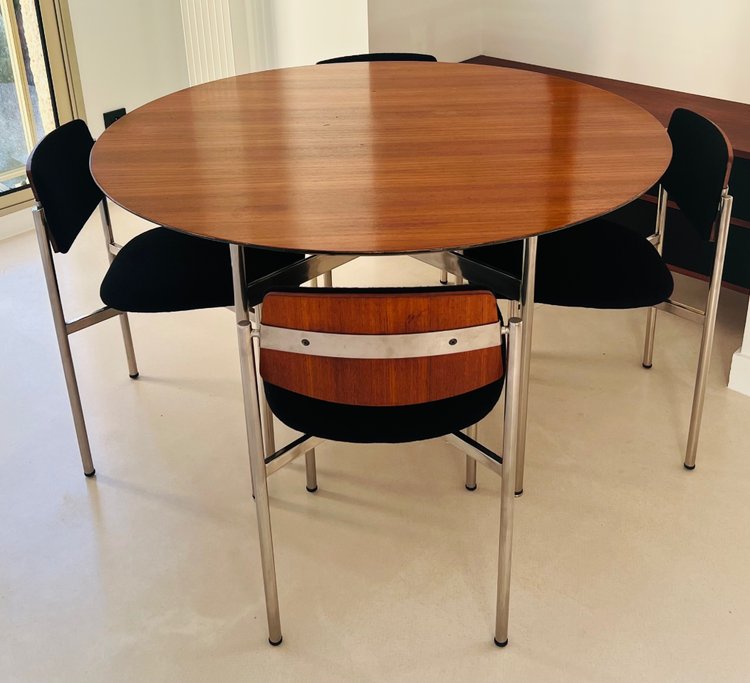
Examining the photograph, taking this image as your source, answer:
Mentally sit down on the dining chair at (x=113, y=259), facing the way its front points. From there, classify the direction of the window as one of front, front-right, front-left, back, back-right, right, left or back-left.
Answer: left

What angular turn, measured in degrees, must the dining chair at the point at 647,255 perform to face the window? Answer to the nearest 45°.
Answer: approximately 45° to its right

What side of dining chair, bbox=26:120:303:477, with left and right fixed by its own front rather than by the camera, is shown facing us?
right

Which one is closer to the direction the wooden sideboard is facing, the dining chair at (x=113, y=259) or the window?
the dining chair

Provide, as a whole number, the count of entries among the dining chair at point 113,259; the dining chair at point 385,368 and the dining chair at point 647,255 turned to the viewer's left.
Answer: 1

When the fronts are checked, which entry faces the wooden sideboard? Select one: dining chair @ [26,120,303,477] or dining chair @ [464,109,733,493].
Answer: dining chair @ [26,120,303,477]

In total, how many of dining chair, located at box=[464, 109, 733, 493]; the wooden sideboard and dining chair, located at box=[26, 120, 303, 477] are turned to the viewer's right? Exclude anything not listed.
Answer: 1

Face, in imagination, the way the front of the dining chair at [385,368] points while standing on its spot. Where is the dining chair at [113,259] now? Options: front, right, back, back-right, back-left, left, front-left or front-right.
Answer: front-left

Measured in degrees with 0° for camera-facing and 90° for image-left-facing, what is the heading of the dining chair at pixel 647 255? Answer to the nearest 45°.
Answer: approximately 90°

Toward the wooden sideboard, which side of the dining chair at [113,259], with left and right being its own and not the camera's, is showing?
front

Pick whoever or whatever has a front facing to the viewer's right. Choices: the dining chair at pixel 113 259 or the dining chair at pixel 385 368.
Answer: the dining chair at pixel 113 259

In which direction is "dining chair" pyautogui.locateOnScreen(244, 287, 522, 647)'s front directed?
away from the camera

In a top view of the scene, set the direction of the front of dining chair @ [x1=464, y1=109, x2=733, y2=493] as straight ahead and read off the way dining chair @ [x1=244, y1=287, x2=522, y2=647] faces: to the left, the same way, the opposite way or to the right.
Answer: to the right

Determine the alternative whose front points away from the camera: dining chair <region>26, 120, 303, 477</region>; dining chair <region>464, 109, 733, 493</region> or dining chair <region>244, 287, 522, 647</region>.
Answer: dining chair <region>244, 287, 522, 647</region>

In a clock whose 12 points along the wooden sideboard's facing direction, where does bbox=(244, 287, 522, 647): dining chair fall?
The dining chair is roughly at 11 o'clock from the wooden sideboard.

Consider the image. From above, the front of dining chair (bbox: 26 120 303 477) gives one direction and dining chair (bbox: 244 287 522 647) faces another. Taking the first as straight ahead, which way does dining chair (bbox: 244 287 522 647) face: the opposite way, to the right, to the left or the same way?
to the left
